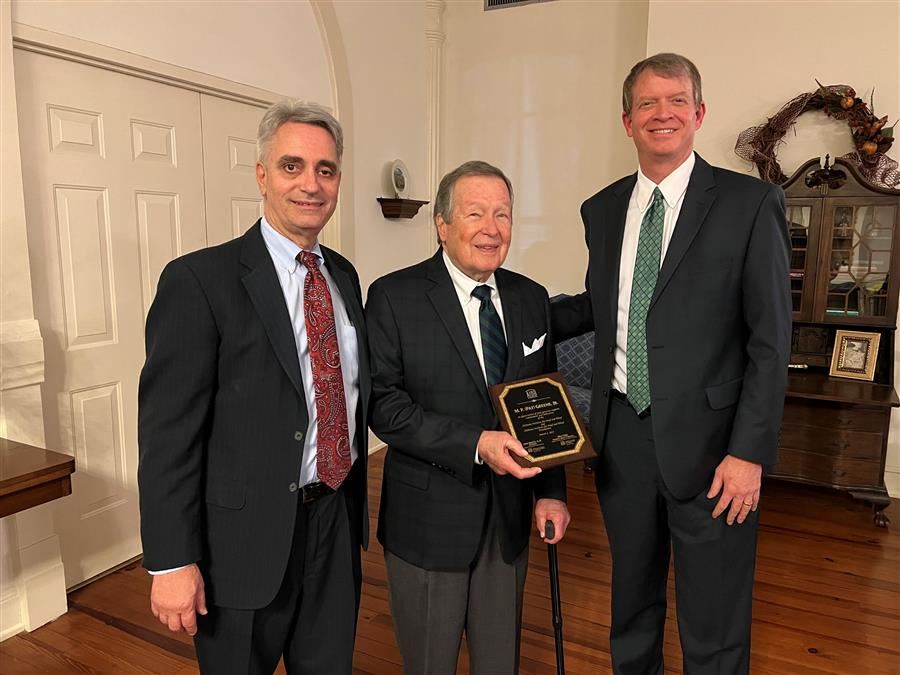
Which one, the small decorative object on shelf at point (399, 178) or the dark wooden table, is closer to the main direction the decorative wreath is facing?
the dark wooden table

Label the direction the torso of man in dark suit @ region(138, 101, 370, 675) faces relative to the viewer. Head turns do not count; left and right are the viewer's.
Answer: facing the viewer and to the right of the viewer

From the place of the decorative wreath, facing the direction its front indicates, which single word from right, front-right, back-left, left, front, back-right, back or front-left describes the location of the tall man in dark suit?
front

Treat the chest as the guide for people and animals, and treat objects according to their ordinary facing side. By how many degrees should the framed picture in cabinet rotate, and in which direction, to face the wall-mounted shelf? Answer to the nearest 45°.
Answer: approximately 90° to its right

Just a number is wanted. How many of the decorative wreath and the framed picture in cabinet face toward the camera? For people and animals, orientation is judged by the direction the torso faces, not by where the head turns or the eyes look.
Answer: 2

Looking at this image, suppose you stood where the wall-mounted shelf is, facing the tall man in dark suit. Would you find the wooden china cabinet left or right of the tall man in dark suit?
left

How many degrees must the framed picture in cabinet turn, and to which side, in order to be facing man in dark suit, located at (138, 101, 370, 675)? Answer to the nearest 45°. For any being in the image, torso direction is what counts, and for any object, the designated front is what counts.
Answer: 0° — it already faces them

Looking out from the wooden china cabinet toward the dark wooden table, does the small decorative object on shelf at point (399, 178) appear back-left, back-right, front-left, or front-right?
front-right

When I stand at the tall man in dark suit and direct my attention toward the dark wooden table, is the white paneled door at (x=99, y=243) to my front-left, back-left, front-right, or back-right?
front-right

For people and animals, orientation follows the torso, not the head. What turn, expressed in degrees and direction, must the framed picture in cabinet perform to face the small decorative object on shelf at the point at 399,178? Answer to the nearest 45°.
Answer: approximately 90° to its right

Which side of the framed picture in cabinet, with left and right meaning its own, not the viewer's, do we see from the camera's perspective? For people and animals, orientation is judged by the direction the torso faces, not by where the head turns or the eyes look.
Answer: front

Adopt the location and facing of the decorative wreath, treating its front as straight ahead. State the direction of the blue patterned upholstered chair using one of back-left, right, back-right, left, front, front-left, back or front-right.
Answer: right
